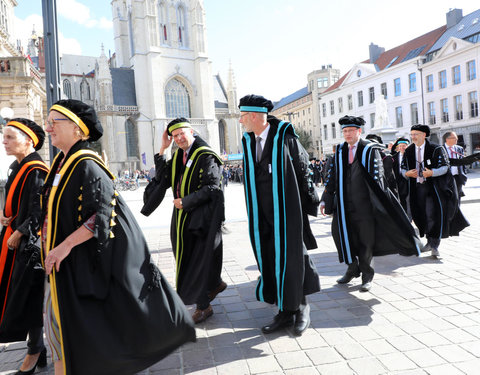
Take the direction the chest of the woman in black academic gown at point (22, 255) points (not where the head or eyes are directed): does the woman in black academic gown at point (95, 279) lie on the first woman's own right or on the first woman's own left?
on the first woman's own left

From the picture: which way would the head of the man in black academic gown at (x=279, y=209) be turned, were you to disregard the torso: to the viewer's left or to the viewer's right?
to the viewer's left

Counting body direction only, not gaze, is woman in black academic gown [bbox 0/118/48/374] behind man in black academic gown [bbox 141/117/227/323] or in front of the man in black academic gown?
in front

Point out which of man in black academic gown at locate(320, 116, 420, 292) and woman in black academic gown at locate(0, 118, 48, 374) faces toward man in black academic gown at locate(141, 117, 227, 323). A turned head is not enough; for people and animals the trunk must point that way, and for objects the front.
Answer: man in black academic gown at locate(320, 116, 420, 292)

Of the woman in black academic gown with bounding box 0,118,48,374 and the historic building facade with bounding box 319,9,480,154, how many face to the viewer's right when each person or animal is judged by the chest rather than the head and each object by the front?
0

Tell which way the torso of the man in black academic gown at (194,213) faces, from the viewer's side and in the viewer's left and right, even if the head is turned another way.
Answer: facing the viewer and to the left of the viewer

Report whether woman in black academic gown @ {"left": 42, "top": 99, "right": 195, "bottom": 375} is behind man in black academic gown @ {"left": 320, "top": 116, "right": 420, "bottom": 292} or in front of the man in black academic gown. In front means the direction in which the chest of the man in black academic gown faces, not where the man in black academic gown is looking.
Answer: in front

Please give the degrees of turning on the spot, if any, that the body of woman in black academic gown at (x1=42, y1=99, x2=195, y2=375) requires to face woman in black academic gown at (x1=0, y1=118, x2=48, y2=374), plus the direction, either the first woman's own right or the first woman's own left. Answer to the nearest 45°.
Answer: approximately 45° to the first woman's own right

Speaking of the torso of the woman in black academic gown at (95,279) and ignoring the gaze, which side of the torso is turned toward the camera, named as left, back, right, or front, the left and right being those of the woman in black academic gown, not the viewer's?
left

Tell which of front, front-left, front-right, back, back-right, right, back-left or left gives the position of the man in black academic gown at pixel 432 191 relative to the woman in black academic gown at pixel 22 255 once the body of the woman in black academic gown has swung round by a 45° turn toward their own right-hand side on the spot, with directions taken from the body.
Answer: back

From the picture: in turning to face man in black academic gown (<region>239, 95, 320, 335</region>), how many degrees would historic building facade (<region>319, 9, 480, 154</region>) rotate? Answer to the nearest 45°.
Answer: approximately 45° to its left

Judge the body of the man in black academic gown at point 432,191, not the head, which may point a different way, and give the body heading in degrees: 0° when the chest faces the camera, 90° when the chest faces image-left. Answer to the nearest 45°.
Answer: approximately 45°

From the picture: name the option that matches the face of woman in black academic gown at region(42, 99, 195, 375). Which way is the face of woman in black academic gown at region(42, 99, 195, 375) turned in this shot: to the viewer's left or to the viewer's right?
to the viewer's left

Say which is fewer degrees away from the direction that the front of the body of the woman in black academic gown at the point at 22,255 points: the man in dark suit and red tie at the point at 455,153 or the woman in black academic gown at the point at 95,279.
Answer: the woman in black academic gown

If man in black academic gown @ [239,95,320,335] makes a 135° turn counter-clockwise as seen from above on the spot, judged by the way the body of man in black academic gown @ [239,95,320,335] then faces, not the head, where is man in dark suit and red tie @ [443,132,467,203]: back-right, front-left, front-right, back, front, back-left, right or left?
front-left
